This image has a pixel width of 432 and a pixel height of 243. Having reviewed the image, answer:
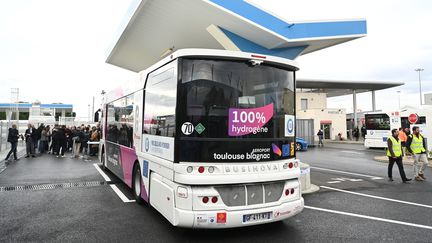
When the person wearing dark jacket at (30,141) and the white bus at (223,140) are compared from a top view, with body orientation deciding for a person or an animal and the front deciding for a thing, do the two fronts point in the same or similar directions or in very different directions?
very different directions

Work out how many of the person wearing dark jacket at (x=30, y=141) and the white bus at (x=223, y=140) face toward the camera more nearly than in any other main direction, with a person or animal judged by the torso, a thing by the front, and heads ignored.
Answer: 1

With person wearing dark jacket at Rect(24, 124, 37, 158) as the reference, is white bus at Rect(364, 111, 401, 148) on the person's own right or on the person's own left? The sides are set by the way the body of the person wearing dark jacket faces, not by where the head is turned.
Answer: on the person's own left
